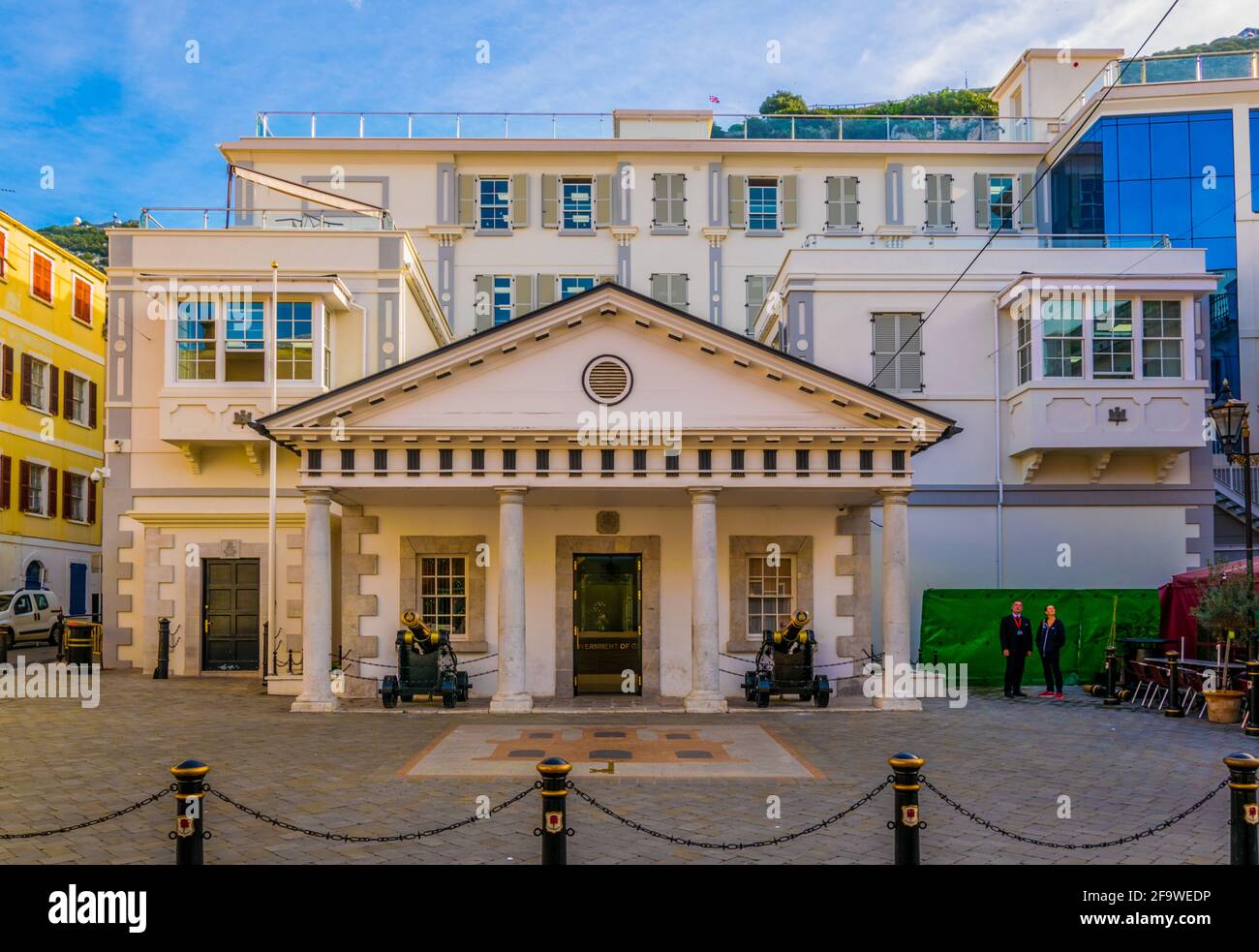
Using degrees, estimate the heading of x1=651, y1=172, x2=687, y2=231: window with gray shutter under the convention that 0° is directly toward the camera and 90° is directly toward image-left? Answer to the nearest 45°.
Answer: approximately 0°

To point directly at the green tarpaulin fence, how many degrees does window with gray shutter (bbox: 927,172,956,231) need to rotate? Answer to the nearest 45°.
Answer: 0° — it already faces it

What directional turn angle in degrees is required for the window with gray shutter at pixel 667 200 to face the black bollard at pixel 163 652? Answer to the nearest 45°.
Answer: approximately 45° to its right

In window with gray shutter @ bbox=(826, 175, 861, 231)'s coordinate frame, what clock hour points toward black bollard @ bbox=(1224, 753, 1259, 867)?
The black bollard is roughly at 12 o'clock from the window with gray shutter.

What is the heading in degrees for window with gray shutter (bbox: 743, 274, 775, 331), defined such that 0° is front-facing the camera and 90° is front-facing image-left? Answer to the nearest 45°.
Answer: approximately 0°

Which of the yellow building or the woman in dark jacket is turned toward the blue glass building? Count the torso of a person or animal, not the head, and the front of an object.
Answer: the yellow building

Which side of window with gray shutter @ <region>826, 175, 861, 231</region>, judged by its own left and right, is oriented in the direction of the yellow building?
right

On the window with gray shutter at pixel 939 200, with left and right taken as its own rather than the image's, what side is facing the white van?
right
